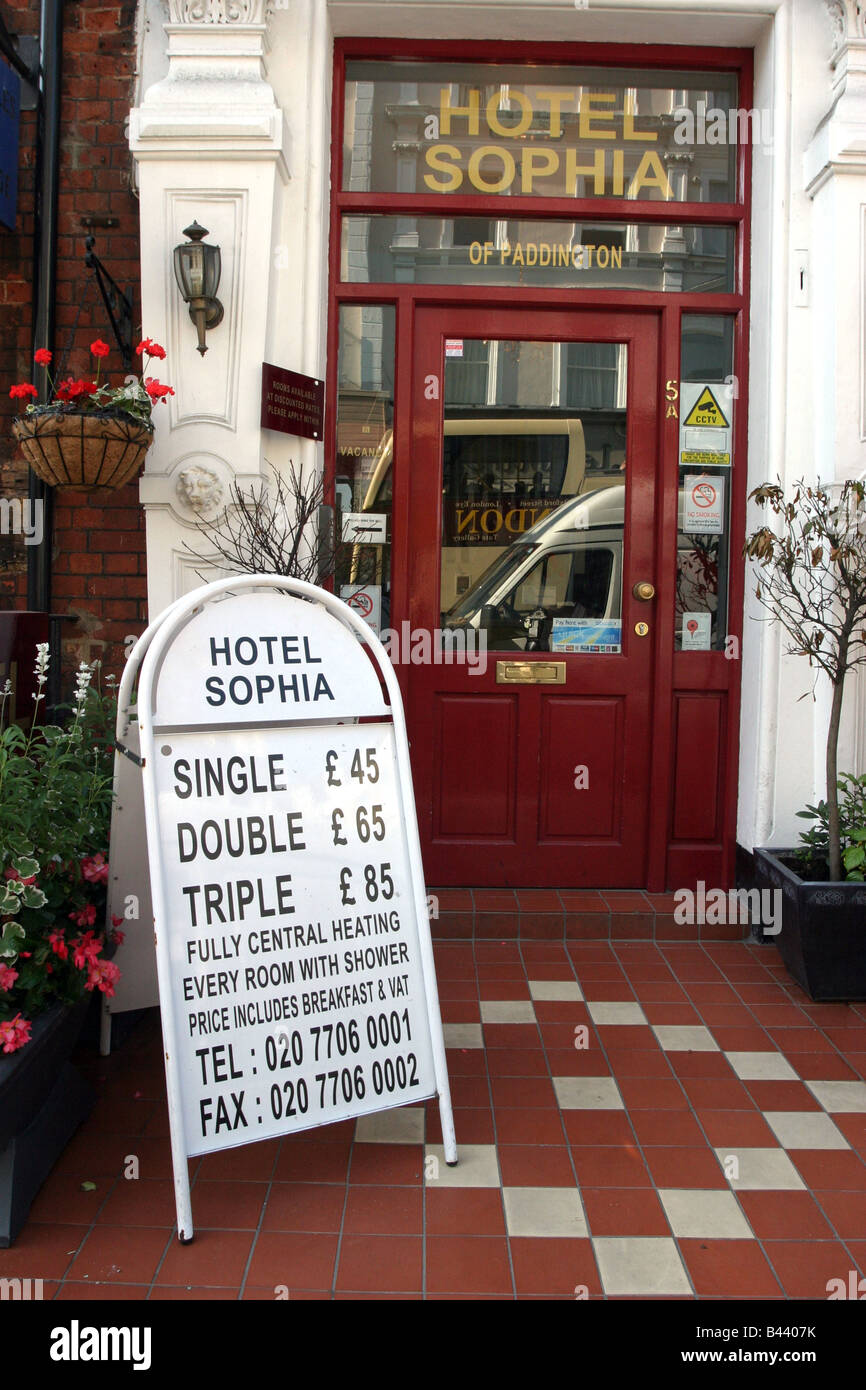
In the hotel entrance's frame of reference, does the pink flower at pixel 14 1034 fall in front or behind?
in front

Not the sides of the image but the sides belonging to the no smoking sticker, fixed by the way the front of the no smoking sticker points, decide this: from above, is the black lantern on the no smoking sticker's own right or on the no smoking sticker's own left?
on the no smoking sticker's own right

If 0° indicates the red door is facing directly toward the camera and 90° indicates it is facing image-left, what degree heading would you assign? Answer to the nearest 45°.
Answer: approximately 0°

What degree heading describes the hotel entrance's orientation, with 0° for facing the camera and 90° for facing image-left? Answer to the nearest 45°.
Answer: approximately 0°

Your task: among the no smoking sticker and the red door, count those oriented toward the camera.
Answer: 2
